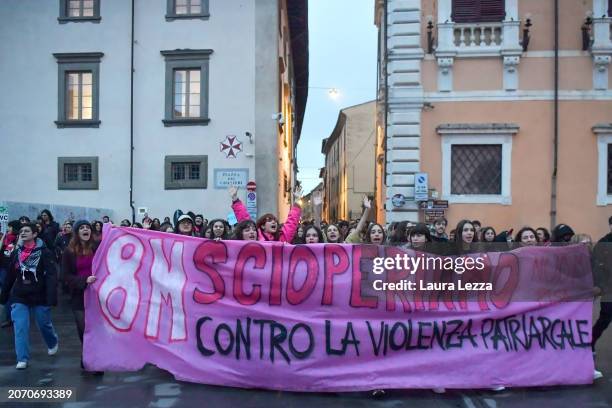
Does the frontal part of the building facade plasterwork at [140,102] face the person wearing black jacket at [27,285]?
yes

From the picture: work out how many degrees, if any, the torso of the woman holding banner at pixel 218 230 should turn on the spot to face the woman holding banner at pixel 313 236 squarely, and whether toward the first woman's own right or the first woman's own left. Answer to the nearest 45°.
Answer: approximately 45° to the first woman's own left

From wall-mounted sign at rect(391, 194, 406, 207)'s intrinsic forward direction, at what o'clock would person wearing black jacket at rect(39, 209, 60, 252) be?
The person wearing black jacket is roughly at 2 o'clock from the wall-mounted sign.

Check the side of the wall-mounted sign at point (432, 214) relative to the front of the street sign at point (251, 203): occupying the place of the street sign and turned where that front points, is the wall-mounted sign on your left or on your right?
on your left

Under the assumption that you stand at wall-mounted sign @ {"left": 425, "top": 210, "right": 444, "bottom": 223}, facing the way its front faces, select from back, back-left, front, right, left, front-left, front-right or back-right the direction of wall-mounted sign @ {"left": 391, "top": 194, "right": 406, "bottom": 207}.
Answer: right

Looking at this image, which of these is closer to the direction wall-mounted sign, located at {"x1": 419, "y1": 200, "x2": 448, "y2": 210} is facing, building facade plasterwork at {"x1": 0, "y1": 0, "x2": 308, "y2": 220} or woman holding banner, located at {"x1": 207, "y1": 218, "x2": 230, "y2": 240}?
the woman holding banner

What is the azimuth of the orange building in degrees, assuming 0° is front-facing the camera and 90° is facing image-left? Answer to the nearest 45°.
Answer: approximately 0°

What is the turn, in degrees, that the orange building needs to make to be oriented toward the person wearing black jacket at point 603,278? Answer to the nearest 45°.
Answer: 0° — it already faces them
